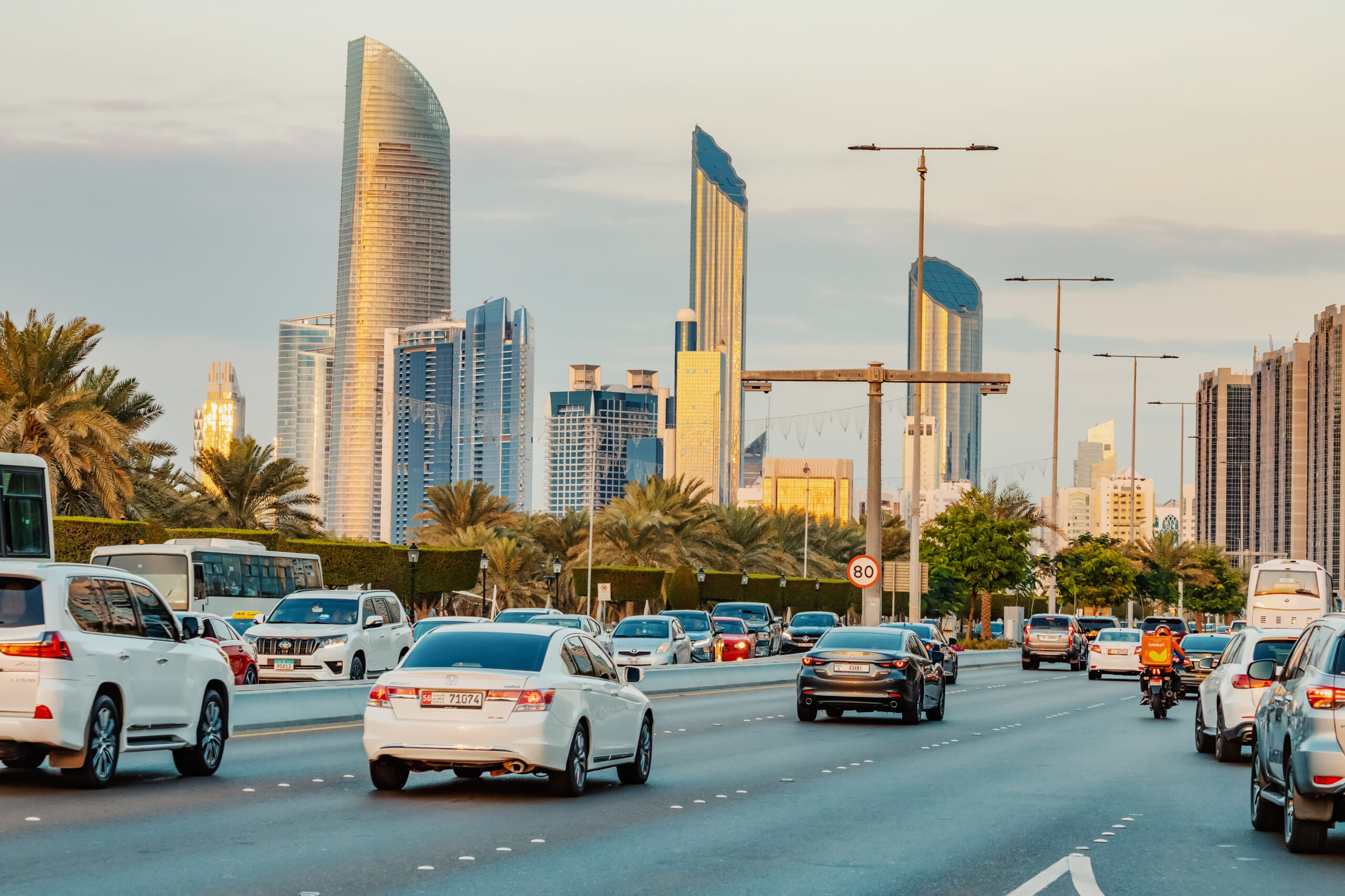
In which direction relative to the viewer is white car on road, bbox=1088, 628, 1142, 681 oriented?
away from the camera

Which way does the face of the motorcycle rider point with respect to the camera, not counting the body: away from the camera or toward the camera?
away from the camera

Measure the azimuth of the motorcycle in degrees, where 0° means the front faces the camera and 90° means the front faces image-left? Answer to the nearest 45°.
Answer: approximately 180°

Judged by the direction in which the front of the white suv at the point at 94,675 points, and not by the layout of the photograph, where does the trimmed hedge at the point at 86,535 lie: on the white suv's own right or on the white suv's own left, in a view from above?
on the white suv's own left

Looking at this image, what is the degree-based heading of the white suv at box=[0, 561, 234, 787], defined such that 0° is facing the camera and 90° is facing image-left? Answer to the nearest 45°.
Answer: approximately 225°

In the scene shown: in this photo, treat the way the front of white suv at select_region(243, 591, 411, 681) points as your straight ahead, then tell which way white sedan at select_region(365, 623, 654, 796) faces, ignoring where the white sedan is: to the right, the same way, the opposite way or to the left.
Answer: the opposite way

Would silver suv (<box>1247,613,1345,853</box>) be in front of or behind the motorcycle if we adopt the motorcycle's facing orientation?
behind

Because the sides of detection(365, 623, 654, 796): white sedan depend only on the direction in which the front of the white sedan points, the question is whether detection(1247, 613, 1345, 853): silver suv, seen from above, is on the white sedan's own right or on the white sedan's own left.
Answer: on the white sedan's own right
